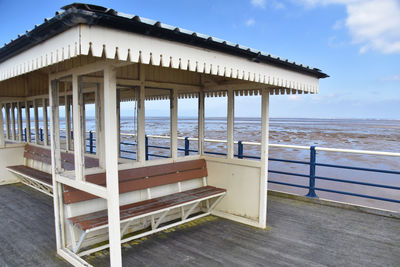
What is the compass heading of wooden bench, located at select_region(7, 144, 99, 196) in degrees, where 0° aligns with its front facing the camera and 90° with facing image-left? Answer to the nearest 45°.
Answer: approximately 45°

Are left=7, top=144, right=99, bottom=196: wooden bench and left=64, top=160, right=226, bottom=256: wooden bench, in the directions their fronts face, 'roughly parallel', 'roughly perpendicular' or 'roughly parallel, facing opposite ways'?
roughly perpendicular

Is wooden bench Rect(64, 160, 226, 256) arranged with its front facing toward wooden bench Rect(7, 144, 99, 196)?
no

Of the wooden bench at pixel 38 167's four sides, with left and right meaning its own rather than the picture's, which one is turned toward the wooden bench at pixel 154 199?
left

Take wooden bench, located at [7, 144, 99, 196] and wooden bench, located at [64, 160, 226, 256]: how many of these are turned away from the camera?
0
